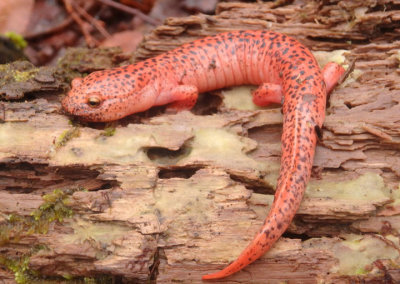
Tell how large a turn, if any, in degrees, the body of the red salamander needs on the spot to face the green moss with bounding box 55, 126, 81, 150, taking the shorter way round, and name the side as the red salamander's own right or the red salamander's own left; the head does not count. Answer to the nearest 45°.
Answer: approximately 45° to the red salamander's own left

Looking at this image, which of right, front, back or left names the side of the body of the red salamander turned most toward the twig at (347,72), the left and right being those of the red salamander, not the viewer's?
back

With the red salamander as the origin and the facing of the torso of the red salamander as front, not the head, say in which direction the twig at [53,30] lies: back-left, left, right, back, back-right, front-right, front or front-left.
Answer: front-right

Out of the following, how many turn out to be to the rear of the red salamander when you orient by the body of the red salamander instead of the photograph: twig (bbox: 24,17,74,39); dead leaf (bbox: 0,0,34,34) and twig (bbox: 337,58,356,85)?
1

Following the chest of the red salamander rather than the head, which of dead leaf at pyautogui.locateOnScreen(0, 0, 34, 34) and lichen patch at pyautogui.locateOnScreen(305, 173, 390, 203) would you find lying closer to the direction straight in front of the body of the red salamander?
the dead leaf

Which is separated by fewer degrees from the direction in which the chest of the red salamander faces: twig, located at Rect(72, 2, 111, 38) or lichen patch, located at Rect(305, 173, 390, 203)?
the twig

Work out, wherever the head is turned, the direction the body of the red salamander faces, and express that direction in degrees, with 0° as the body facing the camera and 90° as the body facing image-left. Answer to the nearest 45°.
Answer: approximately 90°

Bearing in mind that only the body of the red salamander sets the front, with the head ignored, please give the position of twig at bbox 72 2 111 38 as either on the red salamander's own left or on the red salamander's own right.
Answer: on the red salamander's own right
